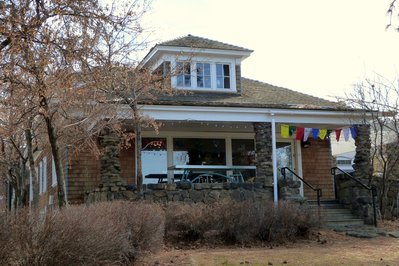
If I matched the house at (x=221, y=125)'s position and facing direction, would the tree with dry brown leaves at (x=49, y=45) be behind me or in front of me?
in front

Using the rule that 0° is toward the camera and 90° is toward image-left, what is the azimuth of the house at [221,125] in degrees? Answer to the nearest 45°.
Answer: approximately 0°

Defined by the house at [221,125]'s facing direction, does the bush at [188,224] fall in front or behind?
in front

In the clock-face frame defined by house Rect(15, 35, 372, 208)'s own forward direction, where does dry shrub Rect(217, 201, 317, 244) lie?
The dry shrub is roughly at 12 o'clock from the house.
